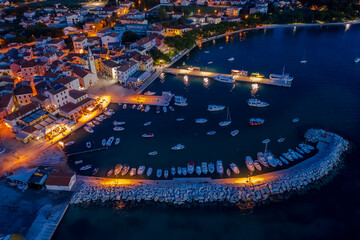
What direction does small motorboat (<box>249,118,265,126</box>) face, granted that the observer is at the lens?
facing to the right of the viewer

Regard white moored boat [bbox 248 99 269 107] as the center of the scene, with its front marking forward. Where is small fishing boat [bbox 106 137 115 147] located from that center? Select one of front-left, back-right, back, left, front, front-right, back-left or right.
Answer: back-right

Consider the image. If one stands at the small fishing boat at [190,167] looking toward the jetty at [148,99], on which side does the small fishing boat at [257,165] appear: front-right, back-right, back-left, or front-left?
back-right

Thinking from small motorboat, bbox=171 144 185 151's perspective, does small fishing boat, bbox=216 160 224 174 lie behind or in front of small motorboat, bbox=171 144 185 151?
in front

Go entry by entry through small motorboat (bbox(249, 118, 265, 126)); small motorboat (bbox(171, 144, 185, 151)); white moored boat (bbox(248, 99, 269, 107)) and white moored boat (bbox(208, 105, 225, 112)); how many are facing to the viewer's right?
4

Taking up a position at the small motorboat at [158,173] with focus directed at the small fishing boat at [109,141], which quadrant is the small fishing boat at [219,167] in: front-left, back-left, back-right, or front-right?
back-right

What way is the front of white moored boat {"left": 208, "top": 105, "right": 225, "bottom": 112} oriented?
to the viewer's right

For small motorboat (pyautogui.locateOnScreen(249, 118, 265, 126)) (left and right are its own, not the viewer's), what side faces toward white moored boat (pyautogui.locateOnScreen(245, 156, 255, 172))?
right

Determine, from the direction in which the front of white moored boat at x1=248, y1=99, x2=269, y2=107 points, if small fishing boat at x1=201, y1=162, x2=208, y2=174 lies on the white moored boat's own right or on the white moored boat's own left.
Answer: on the white moored boat's own right
